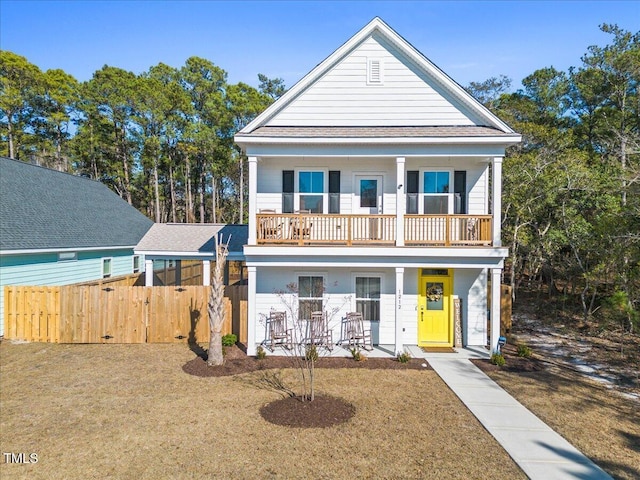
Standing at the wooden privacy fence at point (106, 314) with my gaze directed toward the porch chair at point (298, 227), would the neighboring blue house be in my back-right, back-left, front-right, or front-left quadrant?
back-left

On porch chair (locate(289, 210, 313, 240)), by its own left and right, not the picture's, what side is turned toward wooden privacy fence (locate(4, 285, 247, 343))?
right

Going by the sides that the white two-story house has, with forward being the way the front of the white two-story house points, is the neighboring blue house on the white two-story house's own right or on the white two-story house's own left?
on the white two-story house's own right

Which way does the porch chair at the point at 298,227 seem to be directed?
toward the camera

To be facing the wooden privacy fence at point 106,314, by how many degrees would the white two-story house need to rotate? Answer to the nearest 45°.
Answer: approximately 90° to its right

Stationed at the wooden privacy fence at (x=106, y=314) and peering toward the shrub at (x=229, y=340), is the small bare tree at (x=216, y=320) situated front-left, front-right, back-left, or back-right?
front-right
